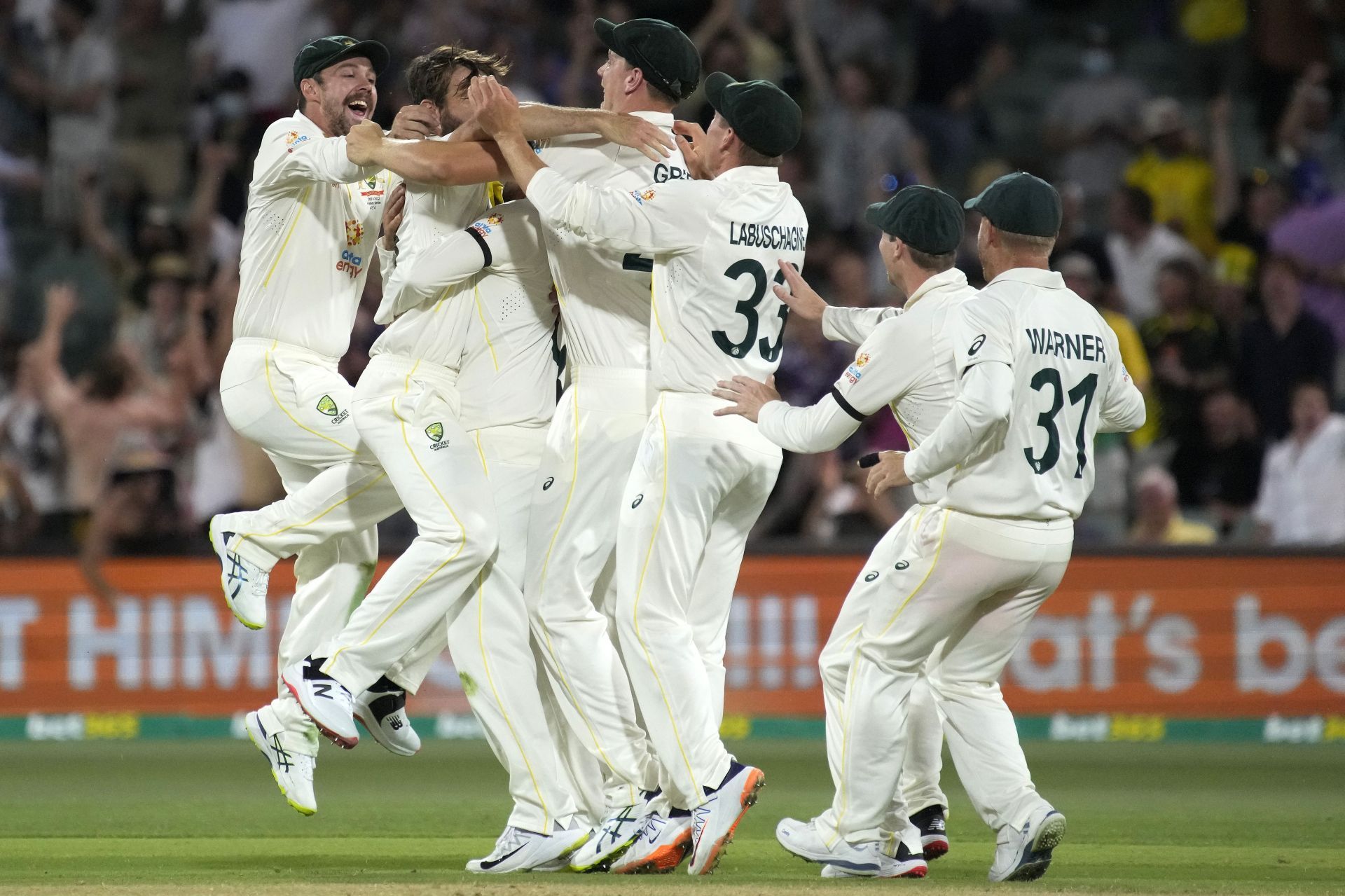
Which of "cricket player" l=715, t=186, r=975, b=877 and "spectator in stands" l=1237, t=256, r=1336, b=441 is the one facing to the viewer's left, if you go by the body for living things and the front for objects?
the cricket player

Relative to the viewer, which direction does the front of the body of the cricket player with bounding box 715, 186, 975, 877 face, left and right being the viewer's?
facing to the left of the viewer

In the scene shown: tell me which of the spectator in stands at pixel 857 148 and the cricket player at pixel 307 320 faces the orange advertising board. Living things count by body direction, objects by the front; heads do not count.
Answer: the spectator in stands

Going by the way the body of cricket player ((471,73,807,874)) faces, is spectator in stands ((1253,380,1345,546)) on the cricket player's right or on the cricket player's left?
on the cricket player's right

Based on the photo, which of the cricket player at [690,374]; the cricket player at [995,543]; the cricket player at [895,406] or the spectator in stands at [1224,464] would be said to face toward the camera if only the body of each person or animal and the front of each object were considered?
the spectator in stands

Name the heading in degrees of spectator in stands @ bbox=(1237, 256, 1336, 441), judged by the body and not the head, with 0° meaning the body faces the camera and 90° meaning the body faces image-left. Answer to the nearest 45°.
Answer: approximately 0°

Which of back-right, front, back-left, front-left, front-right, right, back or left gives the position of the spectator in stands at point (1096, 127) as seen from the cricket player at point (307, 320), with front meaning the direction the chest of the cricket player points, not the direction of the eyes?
left
